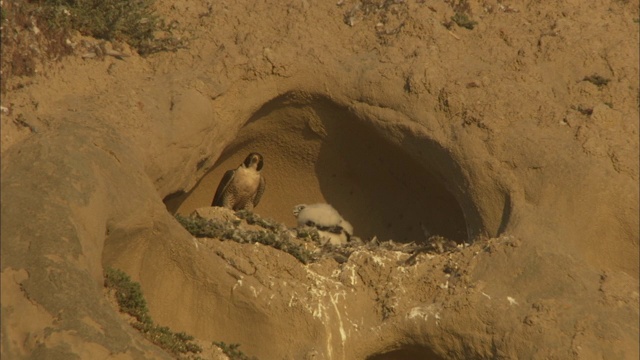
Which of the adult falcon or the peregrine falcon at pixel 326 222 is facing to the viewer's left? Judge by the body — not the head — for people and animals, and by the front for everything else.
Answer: the peregrine falcon

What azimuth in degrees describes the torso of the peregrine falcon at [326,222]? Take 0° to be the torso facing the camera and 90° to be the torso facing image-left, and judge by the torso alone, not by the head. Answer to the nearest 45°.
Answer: approximately 90°

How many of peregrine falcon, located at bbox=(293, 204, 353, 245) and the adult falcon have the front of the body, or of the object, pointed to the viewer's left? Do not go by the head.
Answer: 1

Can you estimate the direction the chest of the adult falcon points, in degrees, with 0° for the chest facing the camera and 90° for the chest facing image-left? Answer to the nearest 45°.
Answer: approximately 315°
